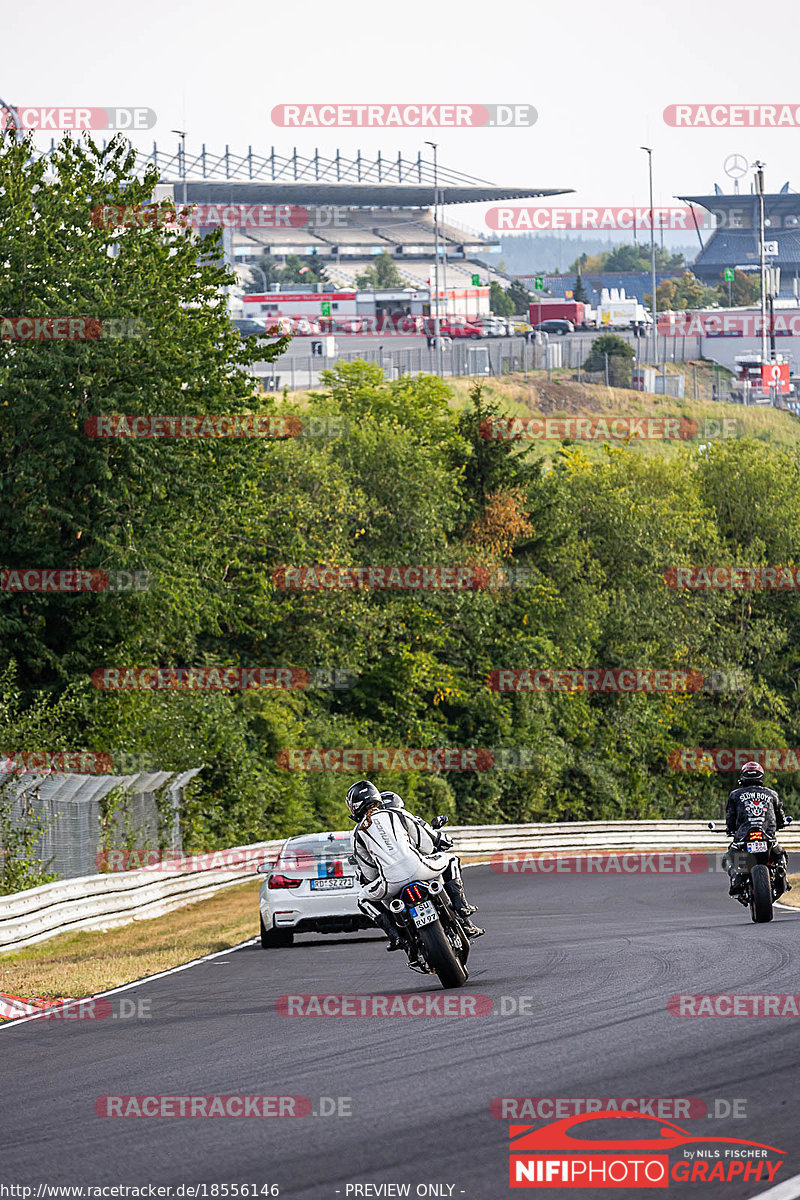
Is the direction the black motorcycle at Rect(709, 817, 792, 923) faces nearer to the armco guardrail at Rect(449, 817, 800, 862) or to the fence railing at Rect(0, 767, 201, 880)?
the armco guardrail

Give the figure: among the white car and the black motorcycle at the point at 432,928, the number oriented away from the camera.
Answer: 2

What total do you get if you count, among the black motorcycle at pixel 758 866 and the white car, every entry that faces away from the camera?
2

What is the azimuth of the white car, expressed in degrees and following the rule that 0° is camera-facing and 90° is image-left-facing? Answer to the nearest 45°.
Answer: approximately 180°

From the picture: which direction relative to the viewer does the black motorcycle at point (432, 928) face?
away from the camera

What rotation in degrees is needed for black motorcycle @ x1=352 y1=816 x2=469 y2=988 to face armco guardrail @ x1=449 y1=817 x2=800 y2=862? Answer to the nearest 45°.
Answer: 0° — it already faces it

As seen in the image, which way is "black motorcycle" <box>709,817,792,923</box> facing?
away from the camera

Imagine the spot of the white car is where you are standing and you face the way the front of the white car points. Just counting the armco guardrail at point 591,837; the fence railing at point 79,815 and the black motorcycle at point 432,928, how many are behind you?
1
